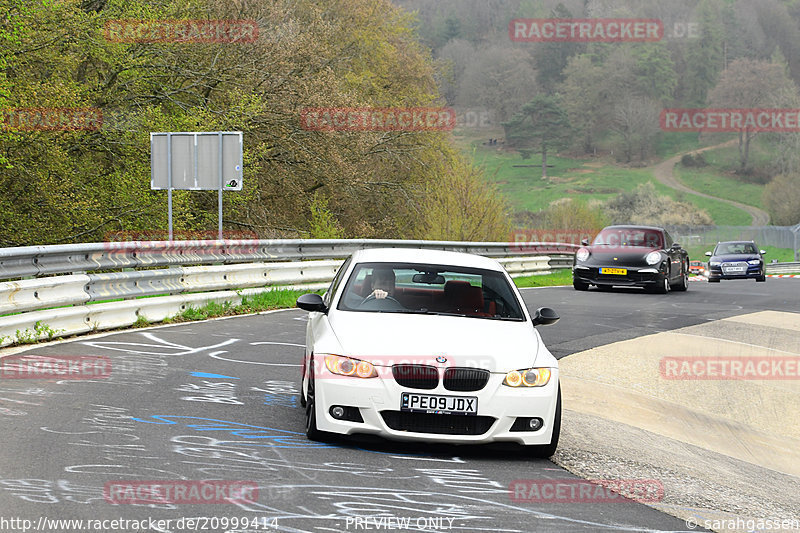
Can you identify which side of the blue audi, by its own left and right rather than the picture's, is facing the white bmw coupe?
front

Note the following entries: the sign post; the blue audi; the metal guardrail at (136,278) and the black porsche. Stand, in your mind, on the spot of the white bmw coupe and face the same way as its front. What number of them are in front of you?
0

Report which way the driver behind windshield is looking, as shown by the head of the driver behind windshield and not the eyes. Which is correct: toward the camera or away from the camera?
toward the camera

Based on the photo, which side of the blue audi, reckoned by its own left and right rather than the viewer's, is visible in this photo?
front

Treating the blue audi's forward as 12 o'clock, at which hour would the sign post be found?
The sign post is roughly at 1 o'clock from the blue audi.

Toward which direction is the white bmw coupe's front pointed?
toward the camera

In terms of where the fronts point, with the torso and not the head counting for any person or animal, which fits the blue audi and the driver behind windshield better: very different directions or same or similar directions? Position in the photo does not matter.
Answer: same or similar directions

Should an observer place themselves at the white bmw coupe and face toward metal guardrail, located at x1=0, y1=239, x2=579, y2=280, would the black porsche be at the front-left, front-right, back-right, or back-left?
front-right

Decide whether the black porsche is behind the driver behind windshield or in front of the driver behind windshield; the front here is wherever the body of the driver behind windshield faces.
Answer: behind

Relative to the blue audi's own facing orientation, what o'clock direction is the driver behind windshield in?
The driver behind windshield is roughly at 12 o'clock from the blue audi.

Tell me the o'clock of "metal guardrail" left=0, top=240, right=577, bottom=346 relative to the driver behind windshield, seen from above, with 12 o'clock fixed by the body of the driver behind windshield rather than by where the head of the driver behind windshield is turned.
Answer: The metal guardrail is roughly at 5 o'clock from the driver behind windshield.

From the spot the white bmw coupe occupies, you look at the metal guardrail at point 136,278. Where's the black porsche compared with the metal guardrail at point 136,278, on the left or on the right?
right

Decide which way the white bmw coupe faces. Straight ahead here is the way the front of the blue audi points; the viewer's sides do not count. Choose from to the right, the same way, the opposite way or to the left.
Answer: the same way

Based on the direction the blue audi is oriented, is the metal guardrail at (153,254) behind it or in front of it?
in front
